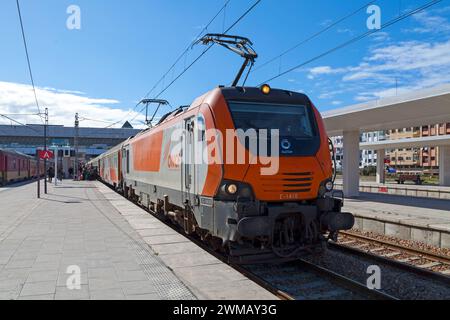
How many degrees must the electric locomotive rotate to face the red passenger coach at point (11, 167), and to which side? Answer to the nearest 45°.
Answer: approximately 180°

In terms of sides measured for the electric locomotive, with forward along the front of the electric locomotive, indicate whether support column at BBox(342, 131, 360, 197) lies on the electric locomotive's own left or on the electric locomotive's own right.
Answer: on the electric locomotive's own left

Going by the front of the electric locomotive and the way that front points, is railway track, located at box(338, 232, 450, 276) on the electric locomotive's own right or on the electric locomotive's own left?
on the electric locomotive's own left

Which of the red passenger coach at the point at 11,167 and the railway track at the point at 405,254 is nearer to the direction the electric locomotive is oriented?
the railway track

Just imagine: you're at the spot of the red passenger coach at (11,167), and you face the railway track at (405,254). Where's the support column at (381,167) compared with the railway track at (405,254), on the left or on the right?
left

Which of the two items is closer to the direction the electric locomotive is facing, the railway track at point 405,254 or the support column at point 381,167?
the railway track

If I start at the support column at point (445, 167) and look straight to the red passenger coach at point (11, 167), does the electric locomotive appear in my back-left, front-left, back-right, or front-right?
front-left

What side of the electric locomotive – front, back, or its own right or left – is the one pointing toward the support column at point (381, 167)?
left

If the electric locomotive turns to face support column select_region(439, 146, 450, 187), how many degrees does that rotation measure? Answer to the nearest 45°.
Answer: approximately 90° to its left

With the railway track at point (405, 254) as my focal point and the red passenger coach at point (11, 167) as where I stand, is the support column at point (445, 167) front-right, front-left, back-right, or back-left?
front-left

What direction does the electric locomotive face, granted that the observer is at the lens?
facing the viewer and to the right of the viewer

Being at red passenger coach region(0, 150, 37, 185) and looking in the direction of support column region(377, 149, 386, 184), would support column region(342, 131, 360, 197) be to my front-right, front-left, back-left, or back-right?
front-right
